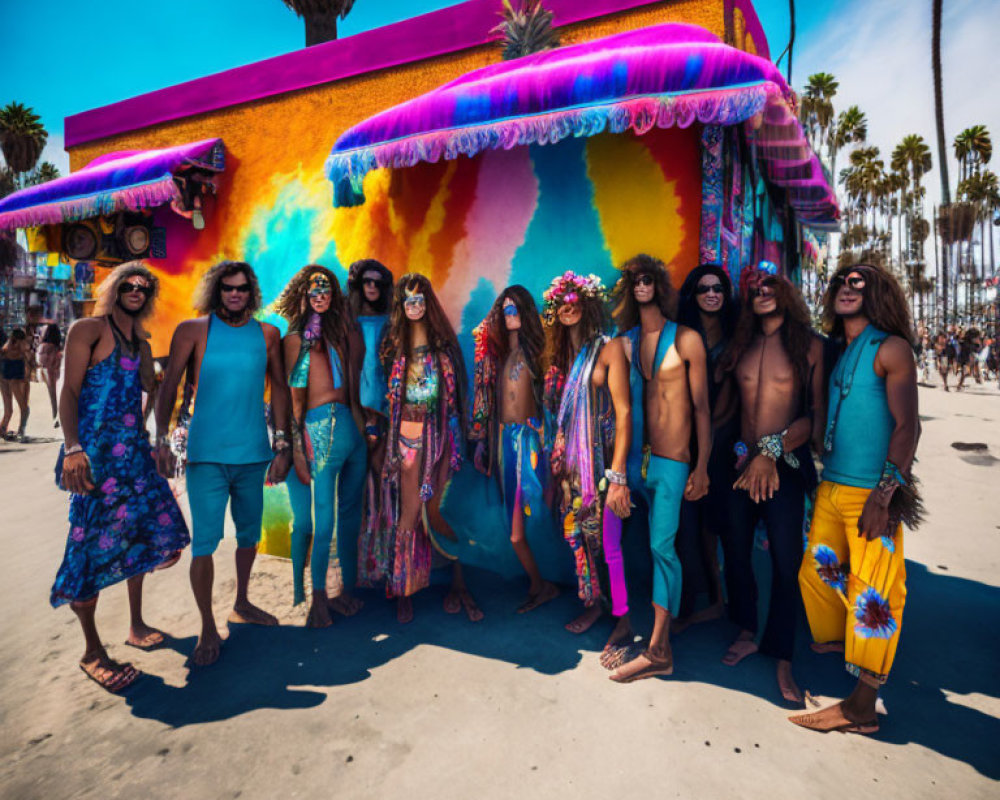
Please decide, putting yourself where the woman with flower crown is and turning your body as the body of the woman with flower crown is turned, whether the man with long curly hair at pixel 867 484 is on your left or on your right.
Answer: on your left

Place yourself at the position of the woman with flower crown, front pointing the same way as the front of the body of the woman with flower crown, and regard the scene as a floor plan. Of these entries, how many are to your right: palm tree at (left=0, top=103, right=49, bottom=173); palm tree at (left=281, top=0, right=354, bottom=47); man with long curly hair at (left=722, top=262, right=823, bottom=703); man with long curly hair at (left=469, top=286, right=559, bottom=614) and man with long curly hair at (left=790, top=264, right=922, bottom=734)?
3

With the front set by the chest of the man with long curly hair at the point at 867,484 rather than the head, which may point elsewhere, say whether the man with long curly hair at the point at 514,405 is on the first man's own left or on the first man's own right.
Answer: on the first man's own right

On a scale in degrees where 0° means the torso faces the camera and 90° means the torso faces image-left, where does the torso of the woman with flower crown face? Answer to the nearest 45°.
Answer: approximately 45°
